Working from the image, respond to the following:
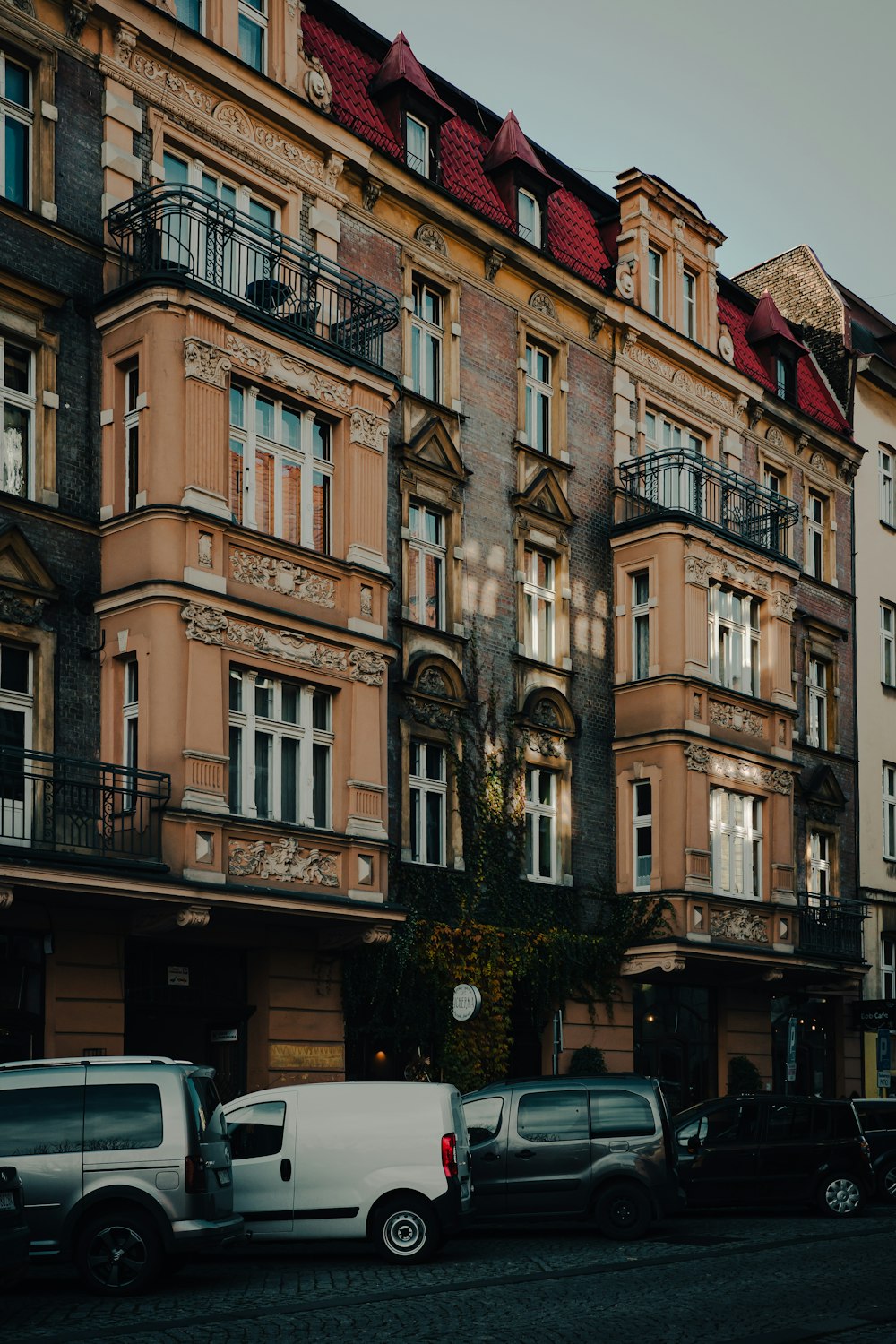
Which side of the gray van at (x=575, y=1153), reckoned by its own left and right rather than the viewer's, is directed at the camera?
left

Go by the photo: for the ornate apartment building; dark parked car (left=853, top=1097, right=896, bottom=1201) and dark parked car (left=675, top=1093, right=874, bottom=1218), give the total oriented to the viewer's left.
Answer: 2

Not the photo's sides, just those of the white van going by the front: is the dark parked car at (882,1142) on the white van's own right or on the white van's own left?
on the white van's own right

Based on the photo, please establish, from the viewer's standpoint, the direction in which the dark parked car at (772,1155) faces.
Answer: facing to the left of the viewer

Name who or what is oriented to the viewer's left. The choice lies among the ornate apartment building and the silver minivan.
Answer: the silver minivan

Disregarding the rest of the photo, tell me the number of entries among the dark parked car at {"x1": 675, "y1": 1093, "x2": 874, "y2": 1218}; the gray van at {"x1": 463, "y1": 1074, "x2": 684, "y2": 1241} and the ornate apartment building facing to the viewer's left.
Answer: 2

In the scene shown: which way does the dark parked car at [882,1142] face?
to the viewer's left

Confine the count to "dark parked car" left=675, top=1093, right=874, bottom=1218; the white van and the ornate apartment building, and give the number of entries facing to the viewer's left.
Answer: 2

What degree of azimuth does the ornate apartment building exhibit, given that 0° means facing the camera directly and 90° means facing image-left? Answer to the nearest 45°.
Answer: approximately 315°

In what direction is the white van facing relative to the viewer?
to the viewer's left
